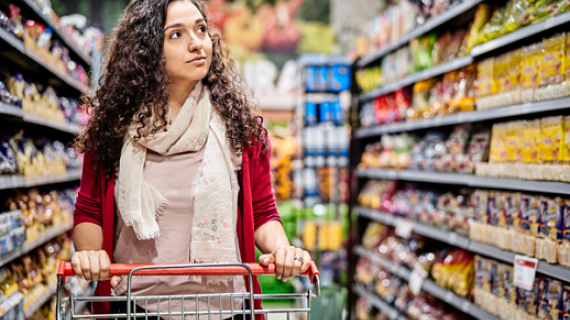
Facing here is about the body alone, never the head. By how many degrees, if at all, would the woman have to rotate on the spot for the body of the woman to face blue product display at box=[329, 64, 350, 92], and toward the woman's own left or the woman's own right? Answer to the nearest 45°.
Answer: approximately 135° to the woman's own left

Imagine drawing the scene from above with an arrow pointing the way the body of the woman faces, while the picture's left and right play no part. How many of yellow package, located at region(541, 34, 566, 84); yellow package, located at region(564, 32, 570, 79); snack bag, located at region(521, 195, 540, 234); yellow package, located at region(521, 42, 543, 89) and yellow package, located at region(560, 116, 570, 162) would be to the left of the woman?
5

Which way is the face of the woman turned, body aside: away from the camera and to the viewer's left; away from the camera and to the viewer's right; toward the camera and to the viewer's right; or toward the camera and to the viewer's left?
toward the camera and to the viewer's right

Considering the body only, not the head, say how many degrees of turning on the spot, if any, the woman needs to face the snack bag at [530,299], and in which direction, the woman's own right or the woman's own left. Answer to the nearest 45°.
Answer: approximately 90° to the woman's own left

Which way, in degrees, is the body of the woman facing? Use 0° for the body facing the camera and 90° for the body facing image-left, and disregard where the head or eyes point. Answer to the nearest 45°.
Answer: approximately 0°

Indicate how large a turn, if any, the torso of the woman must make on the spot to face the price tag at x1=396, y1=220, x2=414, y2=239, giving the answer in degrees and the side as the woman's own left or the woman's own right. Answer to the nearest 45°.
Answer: approximately 135° to the woman's own left

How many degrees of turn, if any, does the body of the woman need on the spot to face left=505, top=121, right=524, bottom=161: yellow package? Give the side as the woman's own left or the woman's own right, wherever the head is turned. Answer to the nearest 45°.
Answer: approximately 90° to the woman's own left

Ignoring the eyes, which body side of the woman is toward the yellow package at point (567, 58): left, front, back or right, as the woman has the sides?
left

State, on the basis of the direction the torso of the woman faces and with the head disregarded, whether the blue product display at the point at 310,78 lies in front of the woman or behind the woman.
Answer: behind

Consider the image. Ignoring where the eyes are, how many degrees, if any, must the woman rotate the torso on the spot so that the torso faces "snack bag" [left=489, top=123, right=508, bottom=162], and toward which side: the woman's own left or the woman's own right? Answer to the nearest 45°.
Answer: approximately 90° to the woman's own left
